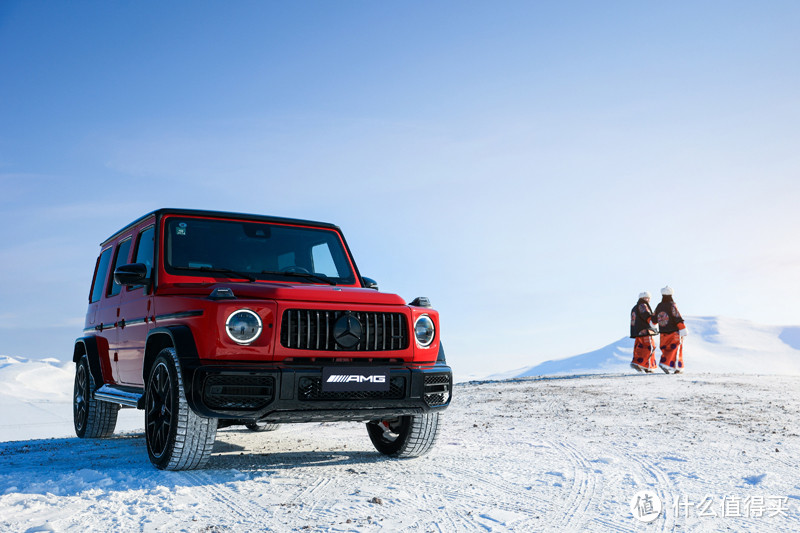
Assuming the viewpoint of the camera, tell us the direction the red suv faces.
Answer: facing the viewer and to the right of the viewer

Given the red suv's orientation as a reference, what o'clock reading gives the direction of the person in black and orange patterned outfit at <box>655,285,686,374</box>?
The person in black and orange patterned outfit is roughly at 9 o'clock from the red suv.

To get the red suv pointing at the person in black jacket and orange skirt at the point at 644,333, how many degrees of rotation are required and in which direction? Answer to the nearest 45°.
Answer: approximately 90° to its left
